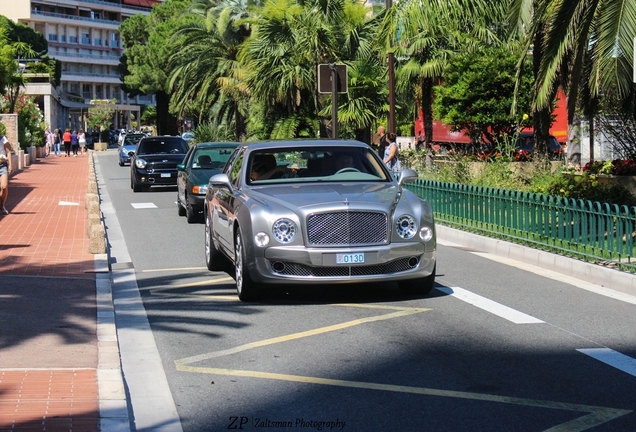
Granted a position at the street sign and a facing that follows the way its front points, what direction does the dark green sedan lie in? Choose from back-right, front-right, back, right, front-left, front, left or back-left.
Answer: back-left

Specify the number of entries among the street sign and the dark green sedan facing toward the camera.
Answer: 1

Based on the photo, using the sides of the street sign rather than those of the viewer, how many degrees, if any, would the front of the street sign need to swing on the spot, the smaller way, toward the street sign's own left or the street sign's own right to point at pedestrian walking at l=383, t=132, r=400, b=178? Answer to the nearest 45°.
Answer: approximately 135° to the street sign's own right

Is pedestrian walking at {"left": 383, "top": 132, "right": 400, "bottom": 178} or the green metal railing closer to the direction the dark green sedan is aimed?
the green metal railing

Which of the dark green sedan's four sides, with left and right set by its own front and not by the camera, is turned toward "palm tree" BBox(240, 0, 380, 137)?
back

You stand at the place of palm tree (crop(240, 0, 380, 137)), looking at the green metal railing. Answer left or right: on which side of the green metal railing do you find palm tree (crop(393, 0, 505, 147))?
left

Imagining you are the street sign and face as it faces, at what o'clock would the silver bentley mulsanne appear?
The silver bentley mulsanne is roughly at 6 o'clock from the street sign.

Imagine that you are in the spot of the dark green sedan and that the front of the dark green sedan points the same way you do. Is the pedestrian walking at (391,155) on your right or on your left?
on your left

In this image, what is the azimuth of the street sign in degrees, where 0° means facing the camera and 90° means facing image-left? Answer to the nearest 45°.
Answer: approximately 180°

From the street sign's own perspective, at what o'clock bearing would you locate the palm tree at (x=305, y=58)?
The palm tree is roughly at 12 o'clock from the street sign.

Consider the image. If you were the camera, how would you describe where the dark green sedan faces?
facing the viewer

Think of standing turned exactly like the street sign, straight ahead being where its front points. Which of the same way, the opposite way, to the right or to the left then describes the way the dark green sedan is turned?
the opposite way

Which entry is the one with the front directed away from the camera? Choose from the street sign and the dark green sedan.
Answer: the street sign

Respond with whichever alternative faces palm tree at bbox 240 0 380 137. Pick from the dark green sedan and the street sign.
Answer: the street sign

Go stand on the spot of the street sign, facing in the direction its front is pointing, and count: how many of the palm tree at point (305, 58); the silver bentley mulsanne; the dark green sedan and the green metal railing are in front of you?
1
